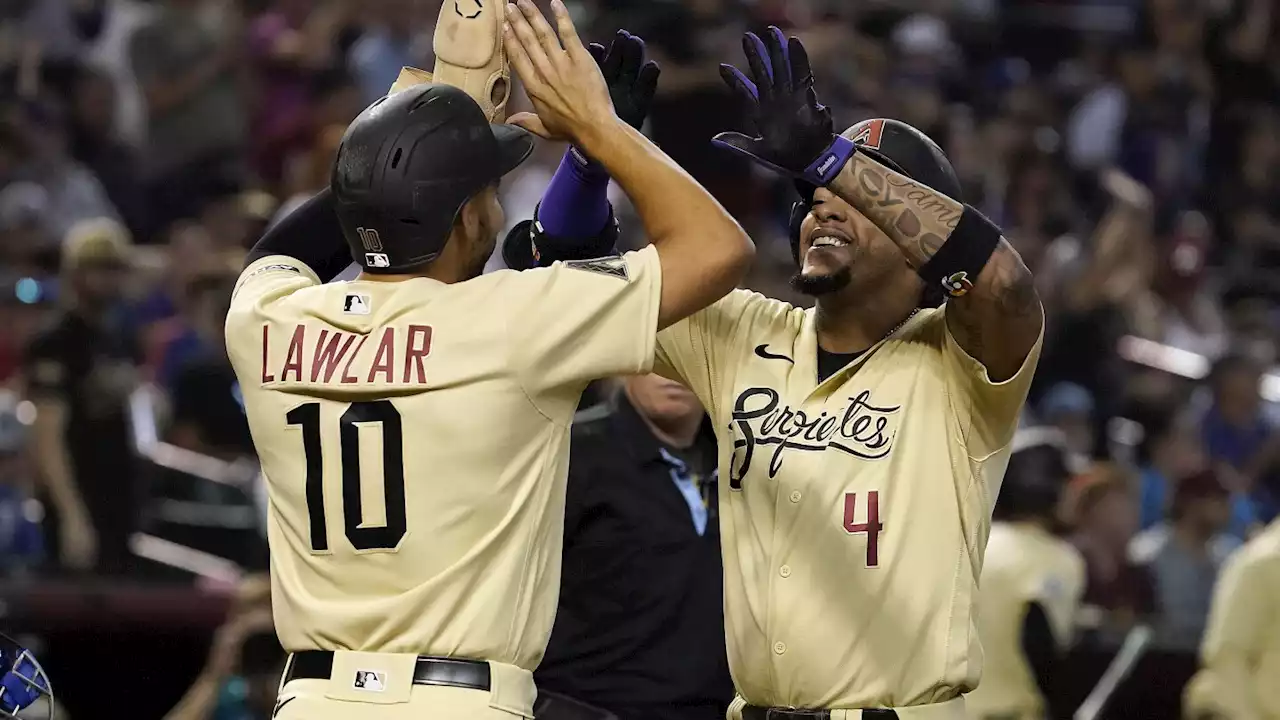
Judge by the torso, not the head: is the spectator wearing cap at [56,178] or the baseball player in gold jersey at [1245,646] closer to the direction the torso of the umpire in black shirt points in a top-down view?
the baseball player in gold jersey

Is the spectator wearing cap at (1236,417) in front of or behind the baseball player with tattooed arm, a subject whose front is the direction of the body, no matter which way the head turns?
behind

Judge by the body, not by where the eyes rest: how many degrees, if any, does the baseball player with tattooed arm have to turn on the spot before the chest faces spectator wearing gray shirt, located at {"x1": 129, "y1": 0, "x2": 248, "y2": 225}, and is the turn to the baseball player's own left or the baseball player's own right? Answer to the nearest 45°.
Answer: approximately 90° to the baseball player's own right

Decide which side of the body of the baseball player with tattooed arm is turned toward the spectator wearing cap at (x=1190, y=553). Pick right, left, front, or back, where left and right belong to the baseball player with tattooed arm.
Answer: back

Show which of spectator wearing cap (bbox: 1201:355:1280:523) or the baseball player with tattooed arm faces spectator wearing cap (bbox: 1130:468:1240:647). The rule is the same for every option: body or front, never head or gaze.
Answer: spectator wearing cap (bbox: 1201:355:1280:523)

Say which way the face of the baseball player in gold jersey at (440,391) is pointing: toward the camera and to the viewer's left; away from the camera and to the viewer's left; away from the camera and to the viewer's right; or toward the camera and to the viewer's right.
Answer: away from the camera and to the viewer's right

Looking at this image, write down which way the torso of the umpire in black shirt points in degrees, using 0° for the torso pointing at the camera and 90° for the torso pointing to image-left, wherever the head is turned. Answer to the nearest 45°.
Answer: approximately 315°

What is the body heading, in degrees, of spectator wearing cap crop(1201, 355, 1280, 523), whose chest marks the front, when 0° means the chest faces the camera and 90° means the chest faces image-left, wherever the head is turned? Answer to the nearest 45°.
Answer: approximately 0°

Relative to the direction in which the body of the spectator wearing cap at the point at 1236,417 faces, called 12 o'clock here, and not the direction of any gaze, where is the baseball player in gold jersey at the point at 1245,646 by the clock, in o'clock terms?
The baseball player in gold jersey is roughly at 12 o'clock from the spectator wearing cap.
